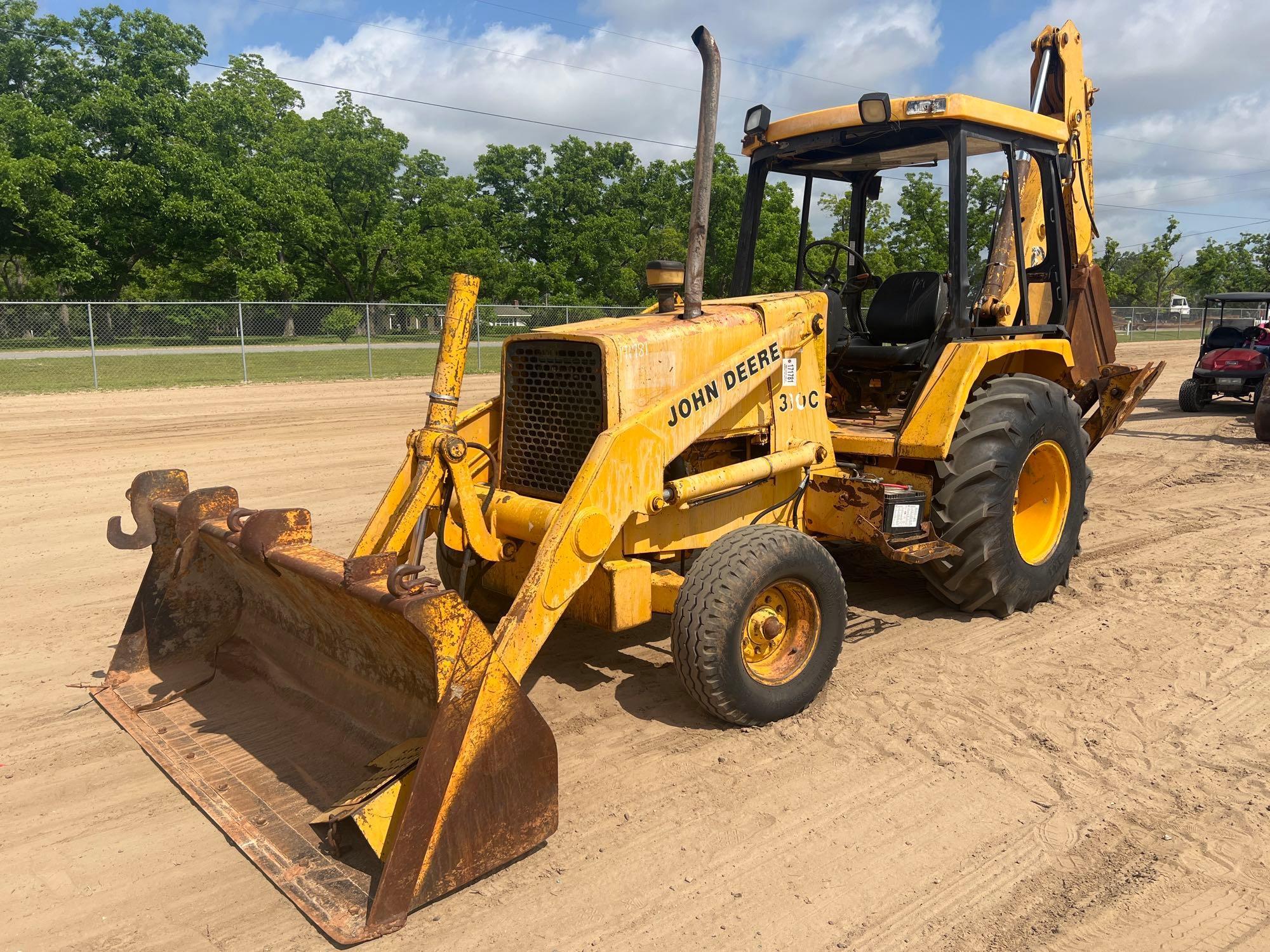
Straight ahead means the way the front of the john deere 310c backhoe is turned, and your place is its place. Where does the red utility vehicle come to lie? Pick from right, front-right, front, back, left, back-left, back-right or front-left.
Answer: back

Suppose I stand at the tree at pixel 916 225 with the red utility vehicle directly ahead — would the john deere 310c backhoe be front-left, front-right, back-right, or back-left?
front-right

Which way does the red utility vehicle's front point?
toward the camera

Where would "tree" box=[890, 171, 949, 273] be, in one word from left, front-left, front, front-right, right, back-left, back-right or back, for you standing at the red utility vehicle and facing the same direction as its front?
back-right

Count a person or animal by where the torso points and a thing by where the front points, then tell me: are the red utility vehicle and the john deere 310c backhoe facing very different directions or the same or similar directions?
same or similar directions

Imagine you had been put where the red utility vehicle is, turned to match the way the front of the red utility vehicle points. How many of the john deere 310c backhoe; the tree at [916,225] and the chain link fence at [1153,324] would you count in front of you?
1

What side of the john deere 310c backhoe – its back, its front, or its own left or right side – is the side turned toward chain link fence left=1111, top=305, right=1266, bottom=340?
back

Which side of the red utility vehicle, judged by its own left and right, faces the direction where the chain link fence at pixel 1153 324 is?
back

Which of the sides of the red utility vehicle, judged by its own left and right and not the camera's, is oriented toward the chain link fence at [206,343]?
right

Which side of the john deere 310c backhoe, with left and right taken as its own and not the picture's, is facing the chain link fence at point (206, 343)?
right

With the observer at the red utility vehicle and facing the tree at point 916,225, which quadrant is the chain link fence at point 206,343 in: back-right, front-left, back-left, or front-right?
front-left

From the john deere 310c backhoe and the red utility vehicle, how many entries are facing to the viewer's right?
0

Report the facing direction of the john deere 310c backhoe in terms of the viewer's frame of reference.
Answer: facing the viewer and to the left of the viewer

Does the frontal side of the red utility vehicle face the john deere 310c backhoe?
yes

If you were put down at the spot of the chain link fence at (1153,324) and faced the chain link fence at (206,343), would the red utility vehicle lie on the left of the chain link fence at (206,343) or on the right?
left

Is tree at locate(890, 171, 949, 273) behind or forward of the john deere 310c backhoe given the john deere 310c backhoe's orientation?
behind

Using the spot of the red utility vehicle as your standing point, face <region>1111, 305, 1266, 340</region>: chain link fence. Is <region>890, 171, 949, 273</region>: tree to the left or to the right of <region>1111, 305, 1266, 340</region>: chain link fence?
left
